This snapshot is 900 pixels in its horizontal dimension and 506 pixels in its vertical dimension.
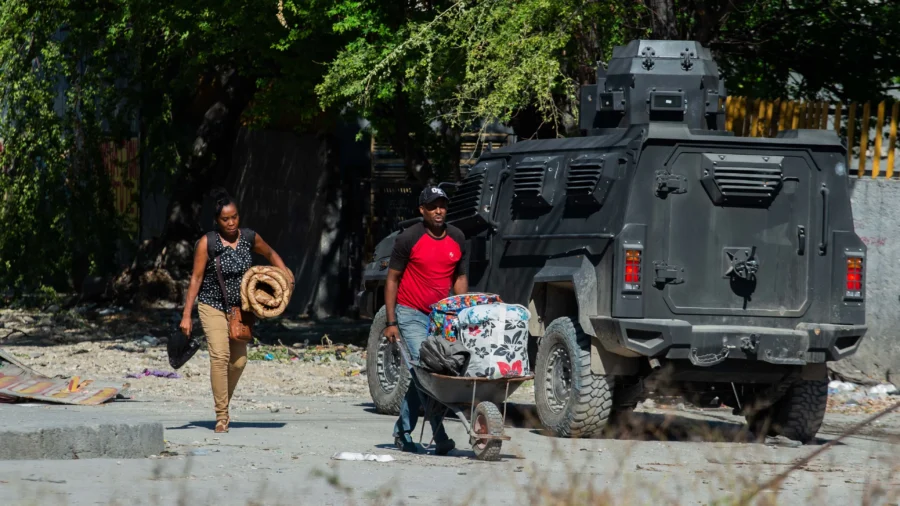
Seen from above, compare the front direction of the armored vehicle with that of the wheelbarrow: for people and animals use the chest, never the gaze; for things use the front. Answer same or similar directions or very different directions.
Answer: very different directions

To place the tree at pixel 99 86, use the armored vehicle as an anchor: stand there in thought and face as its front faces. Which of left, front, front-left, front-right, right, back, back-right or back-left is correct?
front

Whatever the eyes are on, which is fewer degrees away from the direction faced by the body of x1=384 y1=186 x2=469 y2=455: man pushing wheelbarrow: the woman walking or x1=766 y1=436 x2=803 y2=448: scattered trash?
the scattered trash

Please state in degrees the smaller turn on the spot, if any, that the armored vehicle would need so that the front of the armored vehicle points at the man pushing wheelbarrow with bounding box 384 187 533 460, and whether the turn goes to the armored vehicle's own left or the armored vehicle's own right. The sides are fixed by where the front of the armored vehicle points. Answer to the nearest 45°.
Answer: approximately 90° to the armored vehicle's own left

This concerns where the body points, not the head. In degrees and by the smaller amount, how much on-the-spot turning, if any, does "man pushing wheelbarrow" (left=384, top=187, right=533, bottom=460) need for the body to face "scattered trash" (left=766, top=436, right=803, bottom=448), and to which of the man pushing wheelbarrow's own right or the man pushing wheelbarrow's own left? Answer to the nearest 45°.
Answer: approximately 90° to the man pushing wheelbarrow's own left

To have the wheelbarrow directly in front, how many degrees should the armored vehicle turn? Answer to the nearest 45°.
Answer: approximately 90° to its left

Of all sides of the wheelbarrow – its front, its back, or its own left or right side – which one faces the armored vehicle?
left

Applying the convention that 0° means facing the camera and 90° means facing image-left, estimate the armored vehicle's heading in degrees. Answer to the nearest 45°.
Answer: approximately 135°

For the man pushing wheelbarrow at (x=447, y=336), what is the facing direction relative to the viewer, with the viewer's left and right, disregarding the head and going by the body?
facing the viewer and to the right of the viewer

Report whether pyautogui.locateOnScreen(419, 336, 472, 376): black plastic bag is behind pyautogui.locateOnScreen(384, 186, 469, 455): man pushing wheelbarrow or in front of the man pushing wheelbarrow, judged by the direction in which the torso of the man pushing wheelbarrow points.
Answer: in front

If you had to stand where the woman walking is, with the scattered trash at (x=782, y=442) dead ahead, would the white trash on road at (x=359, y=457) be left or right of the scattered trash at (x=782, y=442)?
right
